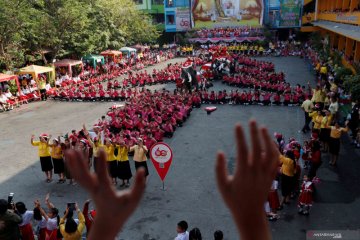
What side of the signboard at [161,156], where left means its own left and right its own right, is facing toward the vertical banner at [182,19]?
back

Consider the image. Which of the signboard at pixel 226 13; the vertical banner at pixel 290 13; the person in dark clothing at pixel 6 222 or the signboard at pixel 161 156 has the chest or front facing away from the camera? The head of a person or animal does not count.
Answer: the person in dark clothing

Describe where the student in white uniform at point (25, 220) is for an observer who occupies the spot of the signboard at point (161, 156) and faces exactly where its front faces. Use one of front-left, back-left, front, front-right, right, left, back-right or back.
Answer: front-right

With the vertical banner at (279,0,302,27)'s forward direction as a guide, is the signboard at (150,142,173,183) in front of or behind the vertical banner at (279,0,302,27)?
in front

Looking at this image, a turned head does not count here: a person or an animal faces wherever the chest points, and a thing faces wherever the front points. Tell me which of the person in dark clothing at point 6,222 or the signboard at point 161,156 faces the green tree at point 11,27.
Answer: the person in dark clothing

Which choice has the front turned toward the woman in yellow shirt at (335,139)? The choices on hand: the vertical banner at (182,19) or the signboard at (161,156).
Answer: the vertical banner

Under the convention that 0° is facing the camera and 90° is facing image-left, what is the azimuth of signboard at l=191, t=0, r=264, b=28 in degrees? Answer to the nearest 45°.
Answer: approximately 0°

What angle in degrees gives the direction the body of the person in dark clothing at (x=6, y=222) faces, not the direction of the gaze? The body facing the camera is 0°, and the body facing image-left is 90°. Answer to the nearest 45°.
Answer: approximately 180°

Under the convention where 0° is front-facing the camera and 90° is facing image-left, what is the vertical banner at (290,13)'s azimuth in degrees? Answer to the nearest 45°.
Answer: approximately 0°

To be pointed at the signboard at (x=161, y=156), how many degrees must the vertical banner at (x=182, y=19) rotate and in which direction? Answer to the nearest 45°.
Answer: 0° — it already faces it

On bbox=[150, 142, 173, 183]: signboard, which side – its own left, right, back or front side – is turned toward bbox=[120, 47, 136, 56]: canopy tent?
back
